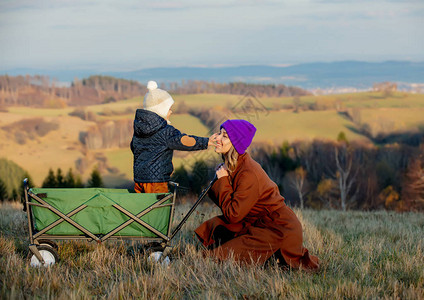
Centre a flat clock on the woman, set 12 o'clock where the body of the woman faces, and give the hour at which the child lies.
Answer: The child is roughly at 1 o'clock from the woman.

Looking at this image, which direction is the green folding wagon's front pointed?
to the viewer's right

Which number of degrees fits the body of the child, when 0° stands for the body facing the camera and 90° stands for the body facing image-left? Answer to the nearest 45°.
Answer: approximately 225°

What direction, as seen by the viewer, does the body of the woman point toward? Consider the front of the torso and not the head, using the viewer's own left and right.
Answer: facing to the left of the viewer

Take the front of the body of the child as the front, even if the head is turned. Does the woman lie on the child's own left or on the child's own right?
on the child's own right

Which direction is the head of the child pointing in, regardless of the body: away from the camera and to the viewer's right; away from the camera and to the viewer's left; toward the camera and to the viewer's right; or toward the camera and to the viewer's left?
away from the camera and to the viewer's right
